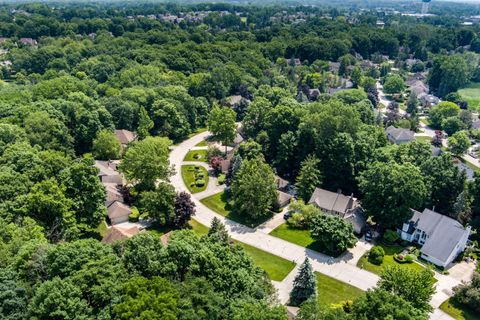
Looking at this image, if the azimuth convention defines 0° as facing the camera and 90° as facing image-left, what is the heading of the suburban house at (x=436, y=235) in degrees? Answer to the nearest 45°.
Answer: approximately 45°

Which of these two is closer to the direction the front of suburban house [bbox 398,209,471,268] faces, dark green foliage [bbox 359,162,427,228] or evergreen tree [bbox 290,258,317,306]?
the evergreen tree

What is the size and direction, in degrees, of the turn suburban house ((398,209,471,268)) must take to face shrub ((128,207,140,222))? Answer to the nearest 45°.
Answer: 0° — it already faces it

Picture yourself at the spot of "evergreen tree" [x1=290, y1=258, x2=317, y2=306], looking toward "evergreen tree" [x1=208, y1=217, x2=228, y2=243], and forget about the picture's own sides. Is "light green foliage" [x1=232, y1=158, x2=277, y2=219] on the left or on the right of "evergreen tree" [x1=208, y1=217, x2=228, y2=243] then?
right

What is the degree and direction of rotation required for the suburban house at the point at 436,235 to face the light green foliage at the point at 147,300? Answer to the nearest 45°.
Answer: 0° — it already faces it

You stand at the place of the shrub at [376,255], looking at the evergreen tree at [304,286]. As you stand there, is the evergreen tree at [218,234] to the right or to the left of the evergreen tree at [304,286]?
right

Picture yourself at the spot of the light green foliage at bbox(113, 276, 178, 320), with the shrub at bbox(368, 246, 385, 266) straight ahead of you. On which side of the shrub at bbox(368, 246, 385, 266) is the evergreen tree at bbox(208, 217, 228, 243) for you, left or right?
left
